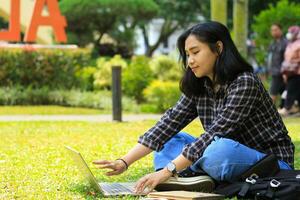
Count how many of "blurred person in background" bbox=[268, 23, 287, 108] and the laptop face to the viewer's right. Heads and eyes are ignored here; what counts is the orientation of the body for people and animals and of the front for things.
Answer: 1

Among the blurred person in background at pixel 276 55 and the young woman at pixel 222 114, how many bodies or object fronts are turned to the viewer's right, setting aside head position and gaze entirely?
0

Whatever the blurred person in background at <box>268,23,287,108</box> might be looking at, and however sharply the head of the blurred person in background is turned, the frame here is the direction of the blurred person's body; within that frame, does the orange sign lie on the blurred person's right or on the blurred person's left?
on the blurred person's right

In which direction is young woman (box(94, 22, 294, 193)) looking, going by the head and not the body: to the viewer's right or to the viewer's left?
to the viewer's left

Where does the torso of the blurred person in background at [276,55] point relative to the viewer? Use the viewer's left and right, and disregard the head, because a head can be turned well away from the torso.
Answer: facing the viewer and to the left of the viewer

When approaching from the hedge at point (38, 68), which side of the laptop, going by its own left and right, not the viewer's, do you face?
left

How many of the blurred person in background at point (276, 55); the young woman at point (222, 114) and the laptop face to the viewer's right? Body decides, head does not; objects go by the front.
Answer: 1

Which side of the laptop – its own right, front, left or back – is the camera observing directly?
right

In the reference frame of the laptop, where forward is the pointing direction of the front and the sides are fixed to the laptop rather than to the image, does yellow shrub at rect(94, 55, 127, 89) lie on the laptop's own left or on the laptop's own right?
on the laptop's own left
